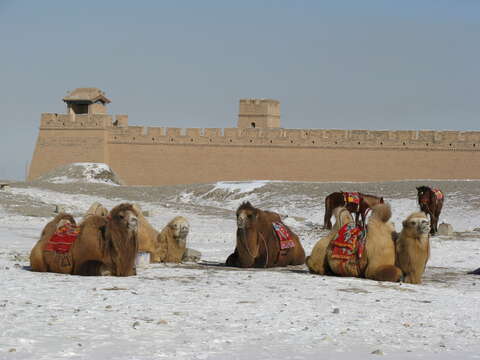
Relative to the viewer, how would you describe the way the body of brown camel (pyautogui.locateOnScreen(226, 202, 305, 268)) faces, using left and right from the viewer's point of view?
facing the viewer and to the left of the viewer

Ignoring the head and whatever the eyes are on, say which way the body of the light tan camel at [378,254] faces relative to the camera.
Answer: to the viewer's right

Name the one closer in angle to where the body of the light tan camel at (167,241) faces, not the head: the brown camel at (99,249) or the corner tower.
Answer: the brown camel

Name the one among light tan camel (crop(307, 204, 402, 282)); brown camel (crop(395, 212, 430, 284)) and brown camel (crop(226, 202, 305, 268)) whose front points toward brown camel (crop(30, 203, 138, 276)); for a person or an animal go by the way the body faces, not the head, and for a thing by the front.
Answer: brown camel (crop(226, 202, 305, 268))

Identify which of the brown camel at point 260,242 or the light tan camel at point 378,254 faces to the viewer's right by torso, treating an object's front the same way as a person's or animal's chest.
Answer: the light tan camel

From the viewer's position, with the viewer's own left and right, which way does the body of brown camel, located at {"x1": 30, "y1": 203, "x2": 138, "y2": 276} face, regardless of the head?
facing the viewer and to the right of the viewer

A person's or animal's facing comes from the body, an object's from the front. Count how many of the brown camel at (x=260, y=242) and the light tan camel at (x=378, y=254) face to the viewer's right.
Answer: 1

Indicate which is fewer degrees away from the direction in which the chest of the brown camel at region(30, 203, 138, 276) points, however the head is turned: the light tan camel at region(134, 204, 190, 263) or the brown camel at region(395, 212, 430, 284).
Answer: the brown camel

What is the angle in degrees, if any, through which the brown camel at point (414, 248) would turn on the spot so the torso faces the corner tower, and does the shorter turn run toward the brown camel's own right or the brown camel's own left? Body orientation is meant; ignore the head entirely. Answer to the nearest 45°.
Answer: approximately 180°

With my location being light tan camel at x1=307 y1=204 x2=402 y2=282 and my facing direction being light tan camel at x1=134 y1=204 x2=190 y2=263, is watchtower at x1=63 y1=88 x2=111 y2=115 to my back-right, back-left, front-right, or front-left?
front-right

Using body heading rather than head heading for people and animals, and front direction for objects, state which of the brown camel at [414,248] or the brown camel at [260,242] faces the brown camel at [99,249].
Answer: the brown camel at [260,242]
